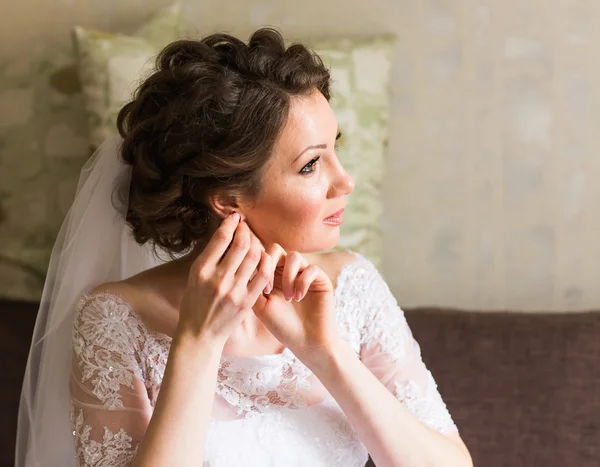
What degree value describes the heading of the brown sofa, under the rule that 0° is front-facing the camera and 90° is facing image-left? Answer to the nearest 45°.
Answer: approximately 0°

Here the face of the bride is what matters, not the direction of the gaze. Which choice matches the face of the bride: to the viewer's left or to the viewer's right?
to the viewer's right
